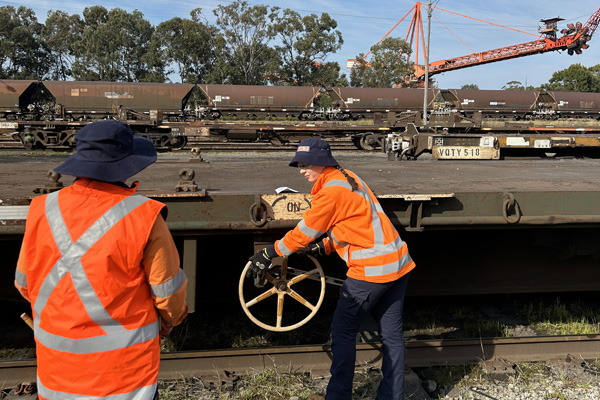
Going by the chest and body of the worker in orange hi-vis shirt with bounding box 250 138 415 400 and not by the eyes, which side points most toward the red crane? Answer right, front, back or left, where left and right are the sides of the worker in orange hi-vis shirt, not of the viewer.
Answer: right

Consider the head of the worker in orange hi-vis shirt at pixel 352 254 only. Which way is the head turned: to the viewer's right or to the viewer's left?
to the viewer's left

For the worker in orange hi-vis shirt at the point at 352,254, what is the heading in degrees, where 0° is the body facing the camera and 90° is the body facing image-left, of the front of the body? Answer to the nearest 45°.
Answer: approximately 90°

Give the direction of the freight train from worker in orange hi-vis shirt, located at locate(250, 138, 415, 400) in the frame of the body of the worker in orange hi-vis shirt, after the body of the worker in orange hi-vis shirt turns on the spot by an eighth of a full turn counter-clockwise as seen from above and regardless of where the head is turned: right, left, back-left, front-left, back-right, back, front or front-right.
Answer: back-right

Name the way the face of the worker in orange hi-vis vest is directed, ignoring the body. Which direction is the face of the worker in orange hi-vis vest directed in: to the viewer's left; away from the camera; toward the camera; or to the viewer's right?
away from the camera

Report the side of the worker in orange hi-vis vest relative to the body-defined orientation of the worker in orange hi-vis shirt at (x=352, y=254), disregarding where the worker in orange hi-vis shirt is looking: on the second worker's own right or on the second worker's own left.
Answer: on the second worker's own left

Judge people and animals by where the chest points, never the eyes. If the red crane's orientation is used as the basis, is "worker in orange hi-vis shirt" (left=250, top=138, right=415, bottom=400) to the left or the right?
on its right

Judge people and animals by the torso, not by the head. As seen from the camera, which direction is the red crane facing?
to the viewer's right

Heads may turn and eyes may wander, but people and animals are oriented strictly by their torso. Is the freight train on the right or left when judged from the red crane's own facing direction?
on its right

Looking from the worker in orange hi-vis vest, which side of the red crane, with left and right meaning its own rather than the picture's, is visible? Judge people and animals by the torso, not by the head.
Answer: right
